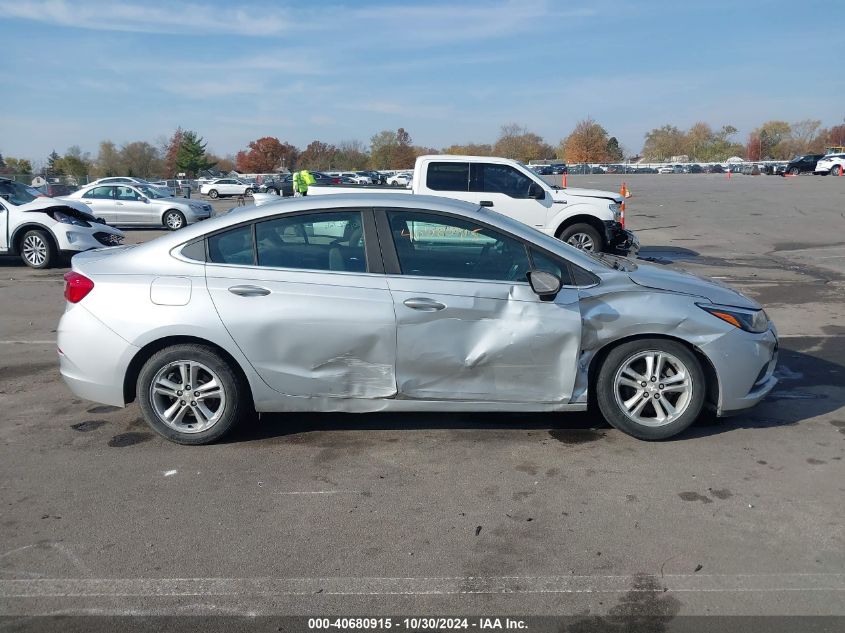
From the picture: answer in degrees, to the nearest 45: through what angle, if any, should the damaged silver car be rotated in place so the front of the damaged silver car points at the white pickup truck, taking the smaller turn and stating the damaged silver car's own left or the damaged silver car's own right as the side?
approximately 90° to the damaged silver car's own left

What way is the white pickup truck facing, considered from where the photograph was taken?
facing to the right of the viewer

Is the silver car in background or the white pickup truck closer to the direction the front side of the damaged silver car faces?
the white pickup truck

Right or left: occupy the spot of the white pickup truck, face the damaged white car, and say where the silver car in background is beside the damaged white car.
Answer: right

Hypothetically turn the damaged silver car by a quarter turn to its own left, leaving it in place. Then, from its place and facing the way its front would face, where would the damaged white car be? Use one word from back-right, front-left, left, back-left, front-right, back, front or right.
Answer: front-left

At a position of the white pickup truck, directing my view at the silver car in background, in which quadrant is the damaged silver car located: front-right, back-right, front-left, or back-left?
back-left

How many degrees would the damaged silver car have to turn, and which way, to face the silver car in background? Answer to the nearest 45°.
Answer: approximately 135° to its left

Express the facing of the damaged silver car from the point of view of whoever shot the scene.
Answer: facing to the right of the viewer

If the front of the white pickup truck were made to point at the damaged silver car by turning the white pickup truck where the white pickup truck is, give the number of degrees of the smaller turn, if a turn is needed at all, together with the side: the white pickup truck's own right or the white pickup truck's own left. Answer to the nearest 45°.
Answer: approximately 90° to the white pickup truck's own right

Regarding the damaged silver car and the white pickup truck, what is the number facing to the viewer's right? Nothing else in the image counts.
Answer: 2

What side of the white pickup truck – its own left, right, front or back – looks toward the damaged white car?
back

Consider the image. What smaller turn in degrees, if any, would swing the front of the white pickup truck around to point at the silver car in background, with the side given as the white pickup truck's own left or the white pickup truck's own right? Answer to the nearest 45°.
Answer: approximately 135° to the white pickup truck's own left
